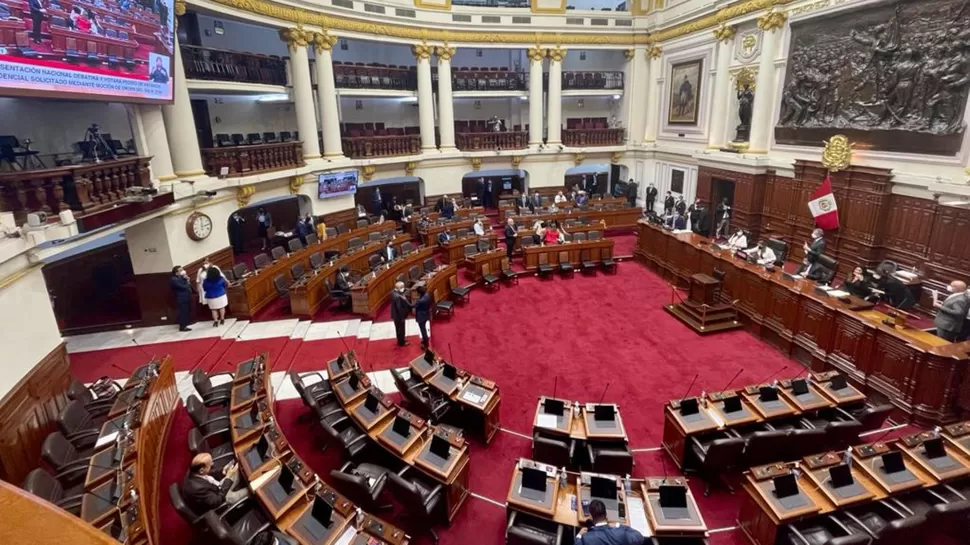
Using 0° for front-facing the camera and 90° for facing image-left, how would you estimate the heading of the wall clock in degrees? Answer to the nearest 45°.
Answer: approximately 315°

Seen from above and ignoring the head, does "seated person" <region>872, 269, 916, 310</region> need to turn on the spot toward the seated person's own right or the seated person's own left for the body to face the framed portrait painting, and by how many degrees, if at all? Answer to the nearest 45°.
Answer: approximately 45° to the seated person's own right

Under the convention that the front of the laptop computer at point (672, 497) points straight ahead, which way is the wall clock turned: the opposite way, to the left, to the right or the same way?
to the left

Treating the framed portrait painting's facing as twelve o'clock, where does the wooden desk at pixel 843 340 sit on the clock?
The wooden desk is roughly at 10 o'clock from the framed portrait painting.

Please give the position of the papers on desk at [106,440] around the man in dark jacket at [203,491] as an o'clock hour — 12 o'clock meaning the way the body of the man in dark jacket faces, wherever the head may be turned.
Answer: The papers on desk is roughly at 8 o'clock from the man in dark jacket.

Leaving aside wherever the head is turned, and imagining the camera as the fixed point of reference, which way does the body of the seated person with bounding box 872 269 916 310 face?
to the viewer's left

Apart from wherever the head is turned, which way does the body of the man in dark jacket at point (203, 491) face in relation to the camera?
to the viewer's right

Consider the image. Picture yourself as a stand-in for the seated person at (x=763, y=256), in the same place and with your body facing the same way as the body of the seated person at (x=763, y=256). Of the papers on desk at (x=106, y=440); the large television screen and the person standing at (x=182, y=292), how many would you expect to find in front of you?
3

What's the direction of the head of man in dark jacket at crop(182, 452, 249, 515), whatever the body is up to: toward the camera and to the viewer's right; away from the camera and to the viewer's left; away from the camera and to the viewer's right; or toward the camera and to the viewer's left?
away from the camera and to the viewer's right

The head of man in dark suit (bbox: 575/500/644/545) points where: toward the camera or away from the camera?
away from the camera

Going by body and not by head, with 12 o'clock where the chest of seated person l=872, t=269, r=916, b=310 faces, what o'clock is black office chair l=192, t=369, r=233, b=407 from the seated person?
The black office chair is roughly at 10 o'clock from the seated person.

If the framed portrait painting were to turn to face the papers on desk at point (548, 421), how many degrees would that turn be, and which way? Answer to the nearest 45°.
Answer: approximately 45° to its left

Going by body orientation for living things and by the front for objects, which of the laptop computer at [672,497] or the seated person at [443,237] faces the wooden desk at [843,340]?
the seated person

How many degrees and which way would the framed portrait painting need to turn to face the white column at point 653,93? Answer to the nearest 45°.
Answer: approximately 90° to its right
